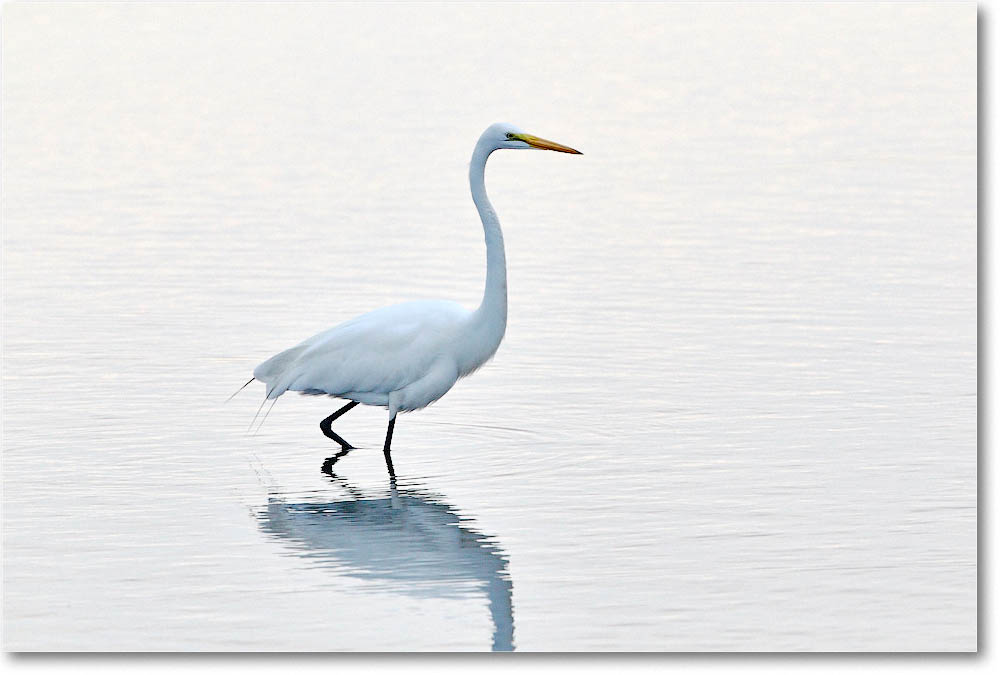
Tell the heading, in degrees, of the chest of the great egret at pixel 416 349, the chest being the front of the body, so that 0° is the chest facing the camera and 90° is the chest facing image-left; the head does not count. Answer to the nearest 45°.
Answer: approximately 270°
